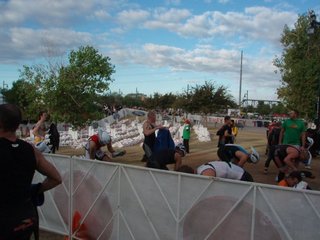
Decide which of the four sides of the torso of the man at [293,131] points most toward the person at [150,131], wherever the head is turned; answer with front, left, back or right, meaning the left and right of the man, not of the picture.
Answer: right

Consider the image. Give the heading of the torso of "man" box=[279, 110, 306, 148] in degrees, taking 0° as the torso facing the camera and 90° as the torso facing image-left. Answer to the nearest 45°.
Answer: approximately 0°

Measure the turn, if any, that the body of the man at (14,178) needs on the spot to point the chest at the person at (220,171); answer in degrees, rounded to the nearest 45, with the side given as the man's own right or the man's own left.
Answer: approximately 45° to the man's own right

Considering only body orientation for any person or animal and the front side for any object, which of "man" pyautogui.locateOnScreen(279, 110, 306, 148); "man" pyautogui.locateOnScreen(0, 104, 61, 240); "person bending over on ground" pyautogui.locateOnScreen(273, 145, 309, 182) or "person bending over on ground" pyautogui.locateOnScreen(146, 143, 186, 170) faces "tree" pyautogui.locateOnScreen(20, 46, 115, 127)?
"man" pyautogui.locateOnScreen(0, 104, 61, 240)

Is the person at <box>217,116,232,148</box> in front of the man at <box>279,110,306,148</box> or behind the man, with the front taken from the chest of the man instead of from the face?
behind

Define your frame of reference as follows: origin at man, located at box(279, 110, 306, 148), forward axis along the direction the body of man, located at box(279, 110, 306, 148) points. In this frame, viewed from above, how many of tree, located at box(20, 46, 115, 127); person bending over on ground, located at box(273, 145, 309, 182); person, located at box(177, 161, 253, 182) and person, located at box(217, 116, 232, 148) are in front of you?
2

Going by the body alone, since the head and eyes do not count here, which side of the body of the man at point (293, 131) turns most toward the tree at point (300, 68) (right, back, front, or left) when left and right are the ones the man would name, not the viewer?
back
